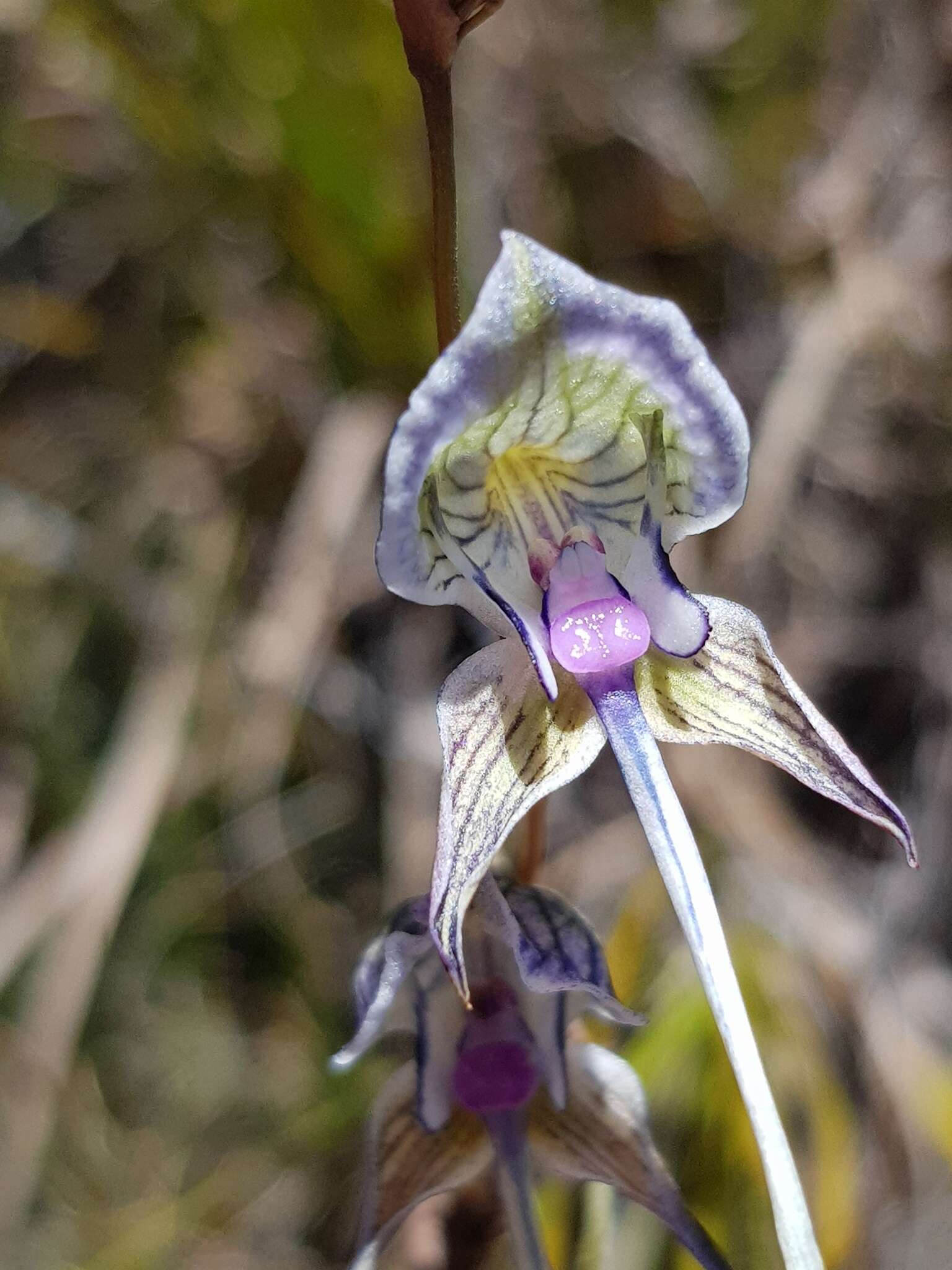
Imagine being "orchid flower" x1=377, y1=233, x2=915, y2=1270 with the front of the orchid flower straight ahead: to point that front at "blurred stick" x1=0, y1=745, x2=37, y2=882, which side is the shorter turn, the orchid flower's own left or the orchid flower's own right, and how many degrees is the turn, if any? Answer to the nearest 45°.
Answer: approximately 135° to the orchid flower's own right

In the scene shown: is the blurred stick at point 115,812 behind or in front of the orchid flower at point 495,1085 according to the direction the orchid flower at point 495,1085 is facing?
behind

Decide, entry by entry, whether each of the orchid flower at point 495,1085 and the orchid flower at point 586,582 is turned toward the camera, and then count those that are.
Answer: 2

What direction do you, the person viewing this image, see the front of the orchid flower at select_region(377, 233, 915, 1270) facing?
facing the viewer

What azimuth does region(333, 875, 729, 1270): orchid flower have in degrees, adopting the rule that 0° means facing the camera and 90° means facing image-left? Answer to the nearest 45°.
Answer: approximately 0°
